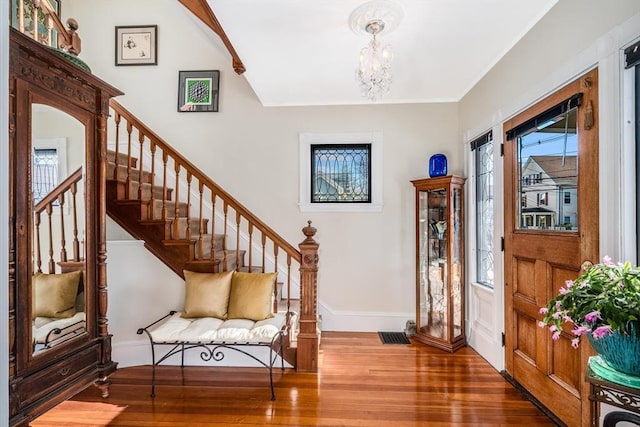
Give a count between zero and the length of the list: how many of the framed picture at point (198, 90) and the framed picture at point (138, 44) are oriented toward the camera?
2

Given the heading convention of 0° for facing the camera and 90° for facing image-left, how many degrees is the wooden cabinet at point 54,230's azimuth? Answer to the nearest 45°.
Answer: approximately 315°

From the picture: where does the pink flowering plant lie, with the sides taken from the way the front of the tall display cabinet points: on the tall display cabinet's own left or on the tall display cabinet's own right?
on the tall display cabinet's own left

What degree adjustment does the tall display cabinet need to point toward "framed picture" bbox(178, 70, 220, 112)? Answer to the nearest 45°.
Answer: approximately 45° to its right

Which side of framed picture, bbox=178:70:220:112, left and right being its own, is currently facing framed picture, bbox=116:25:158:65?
right

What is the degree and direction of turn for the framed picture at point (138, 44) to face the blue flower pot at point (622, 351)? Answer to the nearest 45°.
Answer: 0° — it already faces it

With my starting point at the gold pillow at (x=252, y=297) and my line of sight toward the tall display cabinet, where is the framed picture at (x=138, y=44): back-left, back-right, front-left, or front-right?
back-left

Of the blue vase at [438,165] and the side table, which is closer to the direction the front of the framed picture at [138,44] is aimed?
the side table

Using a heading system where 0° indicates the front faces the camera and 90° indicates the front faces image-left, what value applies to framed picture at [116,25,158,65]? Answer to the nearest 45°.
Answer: approximately 0°

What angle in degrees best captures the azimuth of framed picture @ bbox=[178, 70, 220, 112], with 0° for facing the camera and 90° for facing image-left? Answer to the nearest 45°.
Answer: approximately 0°
